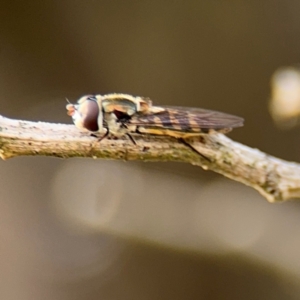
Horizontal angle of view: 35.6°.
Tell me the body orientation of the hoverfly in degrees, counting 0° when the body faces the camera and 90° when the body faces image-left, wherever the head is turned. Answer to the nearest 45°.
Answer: approximately 90°
